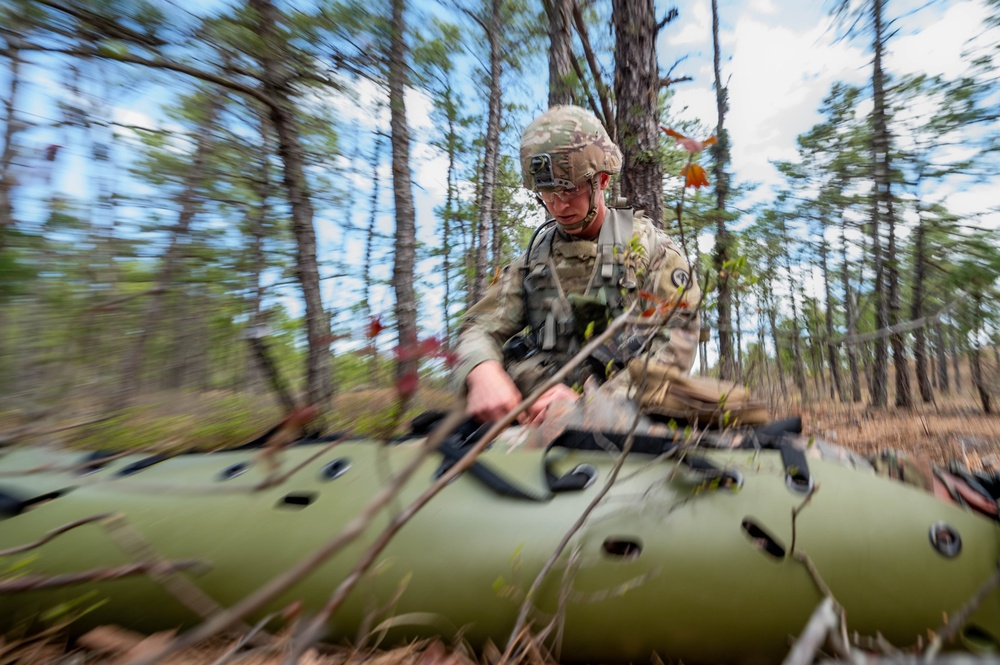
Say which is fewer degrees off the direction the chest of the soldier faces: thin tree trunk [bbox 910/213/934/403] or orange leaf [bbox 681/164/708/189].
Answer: the orange leaf

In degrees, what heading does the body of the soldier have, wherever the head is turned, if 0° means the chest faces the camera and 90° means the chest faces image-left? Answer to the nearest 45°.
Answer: approximately 45°

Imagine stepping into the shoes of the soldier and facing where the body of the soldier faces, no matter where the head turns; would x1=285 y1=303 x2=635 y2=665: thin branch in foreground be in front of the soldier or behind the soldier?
in front

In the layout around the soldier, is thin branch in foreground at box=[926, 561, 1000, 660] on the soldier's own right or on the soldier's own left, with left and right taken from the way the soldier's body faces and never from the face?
on the soldier's own left

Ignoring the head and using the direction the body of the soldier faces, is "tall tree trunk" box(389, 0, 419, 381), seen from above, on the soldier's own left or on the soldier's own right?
on the soldier's own right

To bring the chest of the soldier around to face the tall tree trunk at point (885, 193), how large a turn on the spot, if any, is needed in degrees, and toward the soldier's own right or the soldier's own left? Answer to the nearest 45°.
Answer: approximately 180°

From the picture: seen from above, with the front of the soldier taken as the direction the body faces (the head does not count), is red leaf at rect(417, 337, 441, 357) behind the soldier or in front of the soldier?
in front
